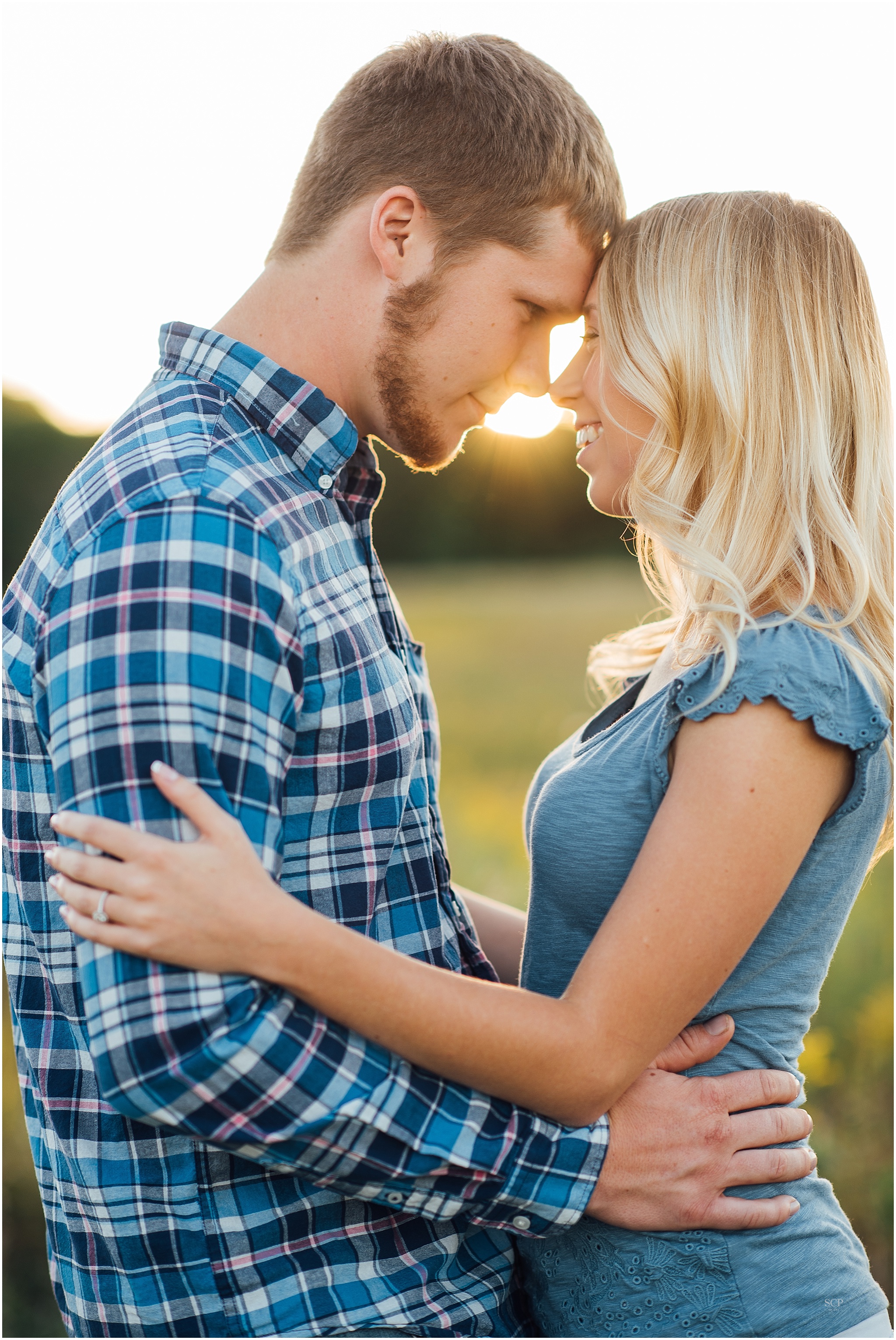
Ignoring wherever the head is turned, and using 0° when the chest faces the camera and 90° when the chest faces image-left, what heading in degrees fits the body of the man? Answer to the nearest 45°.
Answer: approximately 270°

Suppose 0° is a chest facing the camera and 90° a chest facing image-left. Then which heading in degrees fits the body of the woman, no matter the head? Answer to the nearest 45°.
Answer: approximately 90°

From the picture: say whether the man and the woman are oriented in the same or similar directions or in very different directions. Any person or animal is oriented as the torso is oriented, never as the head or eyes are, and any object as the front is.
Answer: very different directions

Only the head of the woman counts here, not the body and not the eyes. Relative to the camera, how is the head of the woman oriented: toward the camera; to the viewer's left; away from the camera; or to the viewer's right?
to the viewer's left

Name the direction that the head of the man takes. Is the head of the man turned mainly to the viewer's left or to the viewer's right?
to the viewer's right
